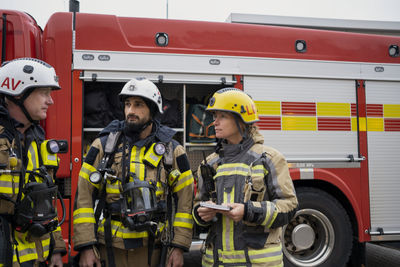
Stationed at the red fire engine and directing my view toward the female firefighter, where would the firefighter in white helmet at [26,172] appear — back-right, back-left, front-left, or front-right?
front-right

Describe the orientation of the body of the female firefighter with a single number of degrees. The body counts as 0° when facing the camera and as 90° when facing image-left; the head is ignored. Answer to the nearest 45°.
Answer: approximately 45°

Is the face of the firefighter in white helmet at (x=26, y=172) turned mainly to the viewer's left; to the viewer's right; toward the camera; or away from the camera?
to the viewer's right

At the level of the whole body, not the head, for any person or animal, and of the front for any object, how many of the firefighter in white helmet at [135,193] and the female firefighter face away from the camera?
0

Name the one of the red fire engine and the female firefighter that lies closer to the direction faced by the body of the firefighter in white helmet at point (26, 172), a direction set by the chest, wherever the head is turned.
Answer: the female firefighter

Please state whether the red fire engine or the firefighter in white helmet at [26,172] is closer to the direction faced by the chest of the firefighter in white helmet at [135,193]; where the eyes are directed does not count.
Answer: the firefighter in white helmet

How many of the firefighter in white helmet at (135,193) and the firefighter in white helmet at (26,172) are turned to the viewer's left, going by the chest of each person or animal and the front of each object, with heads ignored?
0

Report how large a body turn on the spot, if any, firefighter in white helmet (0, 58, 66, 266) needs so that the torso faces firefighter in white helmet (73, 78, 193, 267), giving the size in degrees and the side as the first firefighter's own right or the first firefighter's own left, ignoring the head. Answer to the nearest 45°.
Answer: approximately 45° to the first firefighter's own left

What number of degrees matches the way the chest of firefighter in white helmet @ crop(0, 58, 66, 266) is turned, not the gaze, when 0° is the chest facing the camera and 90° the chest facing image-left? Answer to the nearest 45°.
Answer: approximately 315°

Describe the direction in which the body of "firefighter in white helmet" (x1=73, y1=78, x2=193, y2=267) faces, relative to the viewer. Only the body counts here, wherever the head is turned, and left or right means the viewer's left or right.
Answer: facing the viewer

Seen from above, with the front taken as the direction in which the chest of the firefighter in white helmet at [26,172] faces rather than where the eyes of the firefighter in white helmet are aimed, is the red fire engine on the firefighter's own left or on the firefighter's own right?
on the firefighter's own left

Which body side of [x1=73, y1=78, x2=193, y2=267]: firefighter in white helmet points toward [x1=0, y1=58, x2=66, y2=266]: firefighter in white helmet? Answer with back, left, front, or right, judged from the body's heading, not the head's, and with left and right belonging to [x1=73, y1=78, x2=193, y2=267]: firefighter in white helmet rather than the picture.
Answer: right

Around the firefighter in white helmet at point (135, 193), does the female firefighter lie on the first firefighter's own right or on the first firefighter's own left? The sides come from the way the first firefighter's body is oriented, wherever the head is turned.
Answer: on the first firefighter's own left

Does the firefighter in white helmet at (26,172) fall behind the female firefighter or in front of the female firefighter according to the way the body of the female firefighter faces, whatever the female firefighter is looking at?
in front

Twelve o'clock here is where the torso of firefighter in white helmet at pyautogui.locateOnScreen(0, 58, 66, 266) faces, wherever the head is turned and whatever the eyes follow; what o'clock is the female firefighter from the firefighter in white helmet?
The female firefighter is roughly at 11 o'clock from the firefighter in white helmet.
